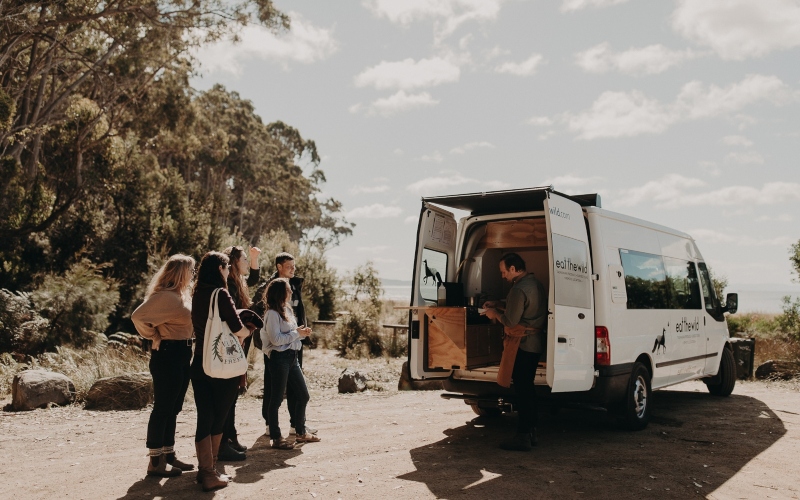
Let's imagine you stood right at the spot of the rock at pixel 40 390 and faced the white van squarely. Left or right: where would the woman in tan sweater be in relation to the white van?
right

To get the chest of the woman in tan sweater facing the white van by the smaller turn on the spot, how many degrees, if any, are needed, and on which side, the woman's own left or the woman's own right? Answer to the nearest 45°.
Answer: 0° — they already face it

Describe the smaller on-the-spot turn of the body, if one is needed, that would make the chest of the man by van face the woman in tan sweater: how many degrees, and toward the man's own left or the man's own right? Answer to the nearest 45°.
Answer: approximately 45° to the man's own left

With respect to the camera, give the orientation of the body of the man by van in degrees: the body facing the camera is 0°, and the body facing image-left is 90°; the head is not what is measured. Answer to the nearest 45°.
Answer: approximately 90°

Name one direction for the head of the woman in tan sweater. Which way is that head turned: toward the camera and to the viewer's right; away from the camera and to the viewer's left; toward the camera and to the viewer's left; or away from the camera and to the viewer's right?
away from the camera and to the viewer's right

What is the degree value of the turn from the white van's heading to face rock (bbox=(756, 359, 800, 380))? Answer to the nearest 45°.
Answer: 0° — it already faces it

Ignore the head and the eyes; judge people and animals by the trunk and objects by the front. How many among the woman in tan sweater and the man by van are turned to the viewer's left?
1

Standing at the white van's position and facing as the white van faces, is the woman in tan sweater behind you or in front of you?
behind

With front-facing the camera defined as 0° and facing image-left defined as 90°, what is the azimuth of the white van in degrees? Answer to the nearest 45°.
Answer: approximately 225°

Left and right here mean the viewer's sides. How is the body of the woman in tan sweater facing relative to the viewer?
facing to the right of the viewer

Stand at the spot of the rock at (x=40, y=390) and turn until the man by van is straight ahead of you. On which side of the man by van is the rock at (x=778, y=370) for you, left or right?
left

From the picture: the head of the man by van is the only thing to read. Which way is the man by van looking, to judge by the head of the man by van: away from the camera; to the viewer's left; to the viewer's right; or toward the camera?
to the viewer's left
